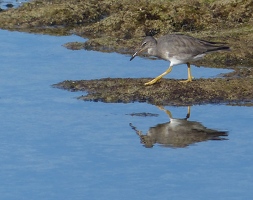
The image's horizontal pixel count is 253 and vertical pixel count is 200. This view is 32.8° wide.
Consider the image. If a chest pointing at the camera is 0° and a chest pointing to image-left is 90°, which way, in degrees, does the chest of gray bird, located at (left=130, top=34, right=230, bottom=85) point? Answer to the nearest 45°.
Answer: approximately 90°
